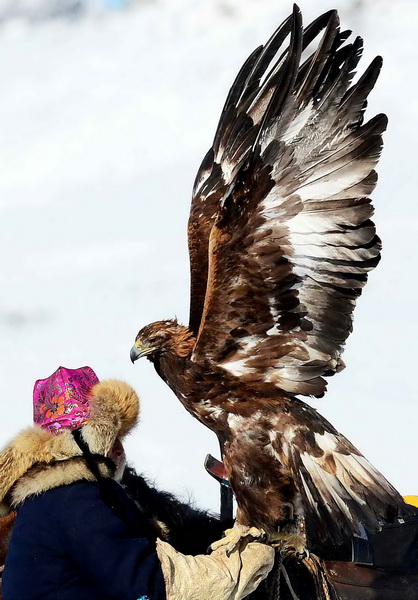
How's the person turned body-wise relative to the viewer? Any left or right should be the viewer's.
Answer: facing away from the viewer and to the right of the viewer

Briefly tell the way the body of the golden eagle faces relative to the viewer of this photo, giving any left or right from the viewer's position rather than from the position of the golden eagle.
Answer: facing to the left of the viewer
